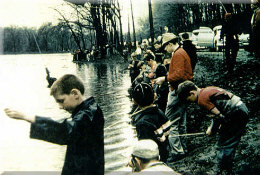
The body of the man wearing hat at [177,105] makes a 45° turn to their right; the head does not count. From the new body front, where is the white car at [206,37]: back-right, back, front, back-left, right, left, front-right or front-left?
front-right

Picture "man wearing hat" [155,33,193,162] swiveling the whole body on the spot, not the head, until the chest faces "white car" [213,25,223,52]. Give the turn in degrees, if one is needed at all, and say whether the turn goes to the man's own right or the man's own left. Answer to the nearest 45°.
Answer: approximately 90° to the man's own right

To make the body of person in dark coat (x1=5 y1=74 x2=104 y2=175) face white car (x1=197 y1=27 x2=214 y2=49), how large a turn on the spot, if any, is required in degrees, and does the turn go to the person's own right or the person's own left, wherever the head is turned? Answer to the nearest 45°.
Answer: approximately 135° to the person's own right

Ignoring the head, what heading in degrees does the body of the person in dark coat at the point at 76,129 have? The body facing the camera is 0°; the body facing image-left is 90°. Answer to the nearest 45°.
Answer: approximately 90°

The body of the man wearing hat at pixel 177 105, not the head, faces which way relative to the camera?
to the viewer's left

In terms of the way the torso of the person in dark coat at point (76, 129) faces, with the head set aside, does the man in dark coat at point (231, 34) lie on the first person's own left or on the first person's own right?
on the first person's own right

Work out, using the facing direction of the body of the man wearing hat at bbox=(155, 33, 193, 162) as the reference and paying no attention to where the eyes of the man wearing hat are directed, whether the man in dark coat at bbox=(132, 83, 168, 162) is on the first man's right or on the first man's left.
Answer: on the first man's left

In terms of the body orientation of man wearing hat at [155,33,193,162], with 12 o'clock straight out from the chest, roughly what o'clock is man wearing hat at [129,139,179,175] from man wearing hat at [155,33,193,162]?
man wearing hat at [129,139,179,175] is roughly at 9 o'clock from man wearing hat at [155,33,193,162].

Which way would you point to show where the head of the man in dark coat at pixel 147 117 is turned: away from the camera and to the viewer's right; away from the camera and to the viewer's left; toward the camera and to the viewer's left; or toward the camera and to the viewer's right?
away from the camera and to the viewer's left
